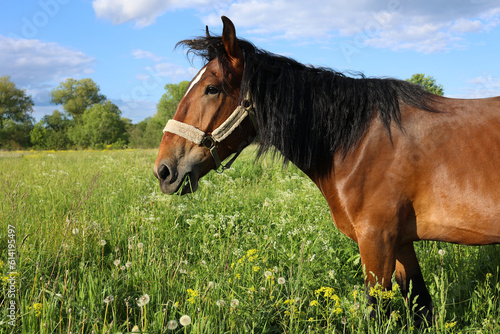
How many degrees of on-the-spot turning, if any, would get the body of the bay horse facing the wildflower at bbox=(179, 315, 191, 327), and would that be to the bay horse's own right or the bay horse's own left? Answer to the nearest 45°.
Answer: approximately 45° to the bay horse's own left

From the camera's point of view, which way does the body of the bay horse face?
to the viewer's left

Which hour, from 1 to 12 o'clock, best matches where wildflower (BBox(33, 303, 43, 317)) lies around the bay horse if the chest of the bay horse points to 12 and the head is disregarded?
The wildflower is roughly at 11 o'clock from the bay horse.
